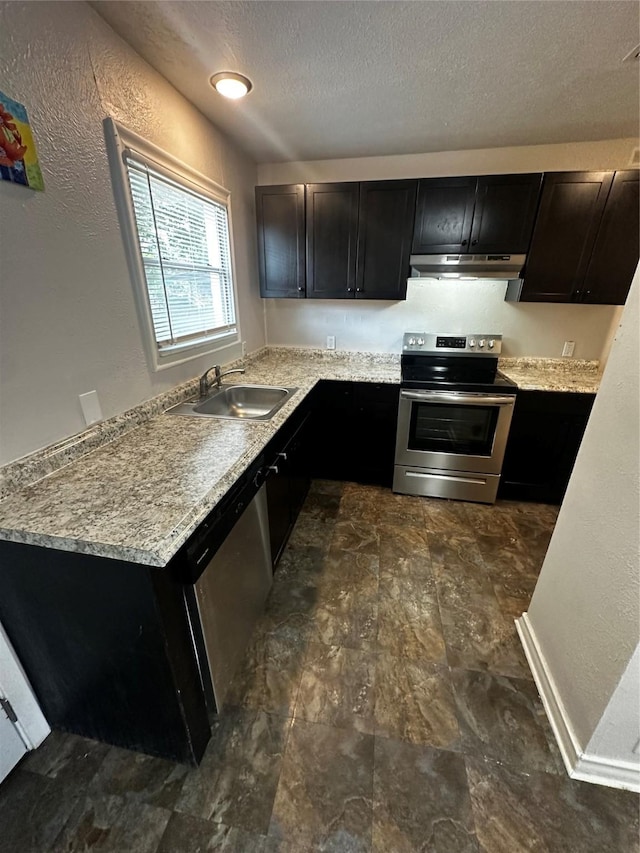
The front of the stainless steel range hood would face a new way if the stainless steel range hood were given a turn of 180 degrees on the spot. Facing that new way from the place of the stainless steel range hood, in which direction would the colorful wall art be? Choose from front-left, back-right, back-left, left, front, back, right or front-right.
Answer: back-left

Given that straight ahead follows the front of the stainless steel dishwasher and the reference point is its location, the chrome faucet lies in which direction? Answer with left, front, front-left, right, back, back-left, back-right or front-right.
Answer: back-left

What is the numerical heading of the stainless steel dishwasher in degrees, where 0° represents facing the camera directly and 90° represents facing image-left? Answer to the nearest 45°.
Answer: approximately 315°

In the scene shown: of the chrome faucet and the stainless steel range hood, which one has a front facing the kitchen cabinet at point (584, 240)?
the chrome faucet

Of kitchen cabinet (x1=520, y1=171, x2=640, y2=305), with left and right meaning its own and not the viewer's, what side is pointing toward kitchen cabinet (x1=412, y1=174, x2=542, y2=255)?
right

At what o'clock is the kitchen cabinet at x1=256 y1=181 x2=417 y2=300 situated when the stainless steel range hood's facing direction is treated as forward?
The kitchen cabinet is roughly at 3 o'clock from the stainless steel range hood.

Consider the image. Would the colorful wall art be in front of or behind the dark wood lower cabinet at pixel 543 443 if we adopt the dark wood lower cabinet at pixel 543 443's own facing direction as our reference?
in front

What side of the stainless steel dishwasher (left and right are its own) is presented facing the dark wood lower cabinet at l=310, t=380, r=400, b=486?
left

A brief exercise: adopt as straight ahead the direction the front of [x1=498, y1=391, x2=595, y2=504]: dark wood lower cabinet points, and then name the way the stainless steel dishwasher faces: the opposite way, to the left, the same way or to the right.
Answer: to the left

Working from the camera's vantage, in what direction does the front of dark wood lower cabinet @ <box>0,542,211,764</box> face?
facing to the right of the viewer

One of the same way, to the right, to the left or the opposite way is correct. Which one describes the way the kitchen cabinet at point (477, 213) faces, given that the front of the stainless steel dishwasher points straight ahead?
to the right

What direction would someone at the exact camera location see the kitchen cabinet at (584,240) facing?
facing the viewer

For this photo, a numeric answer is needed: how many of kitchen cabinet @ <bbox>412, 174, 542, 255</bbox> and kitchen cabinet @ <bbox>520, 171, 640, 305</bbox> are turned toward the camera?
2
